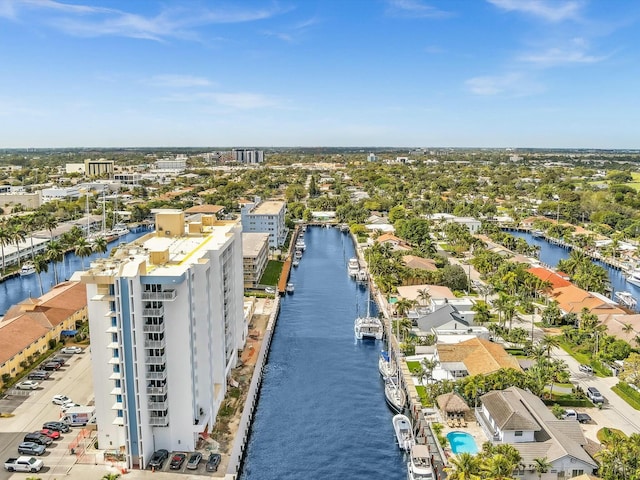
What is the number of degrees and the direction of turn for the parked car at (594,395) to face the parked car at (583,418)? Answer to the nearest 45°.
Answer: approximately 45° to its right

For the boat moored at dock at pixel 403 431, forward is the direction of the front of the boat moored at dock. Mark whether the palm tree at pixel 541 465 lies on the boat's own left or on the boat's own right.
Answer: on the boat's own right

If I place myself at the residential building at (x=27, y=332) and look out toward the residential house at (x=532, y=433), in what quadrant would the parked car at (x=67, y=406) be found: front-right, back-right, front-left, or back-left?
front-right

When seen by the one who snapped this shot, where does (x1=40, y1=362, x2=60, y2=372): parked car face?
facing to the left of the viewer

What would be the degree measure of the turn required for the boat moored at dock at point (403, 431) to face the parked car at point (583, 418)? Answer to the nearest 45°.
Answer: approximately 90° to its right

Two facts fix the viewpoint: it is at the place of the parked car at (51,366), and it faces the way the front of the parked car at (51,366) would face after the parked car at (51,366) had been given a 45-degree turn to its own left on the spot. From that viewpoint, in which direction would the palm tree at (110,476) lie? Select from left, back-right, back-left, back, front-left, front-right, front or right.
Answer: front-left

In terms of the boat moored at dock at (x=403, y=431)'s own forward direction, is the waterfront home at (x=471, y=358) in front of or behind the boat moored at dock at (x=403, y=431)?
in front

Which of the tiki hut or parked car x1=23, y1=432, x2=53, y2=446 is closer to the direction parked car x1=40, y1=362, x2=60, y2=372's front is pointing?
the parked car

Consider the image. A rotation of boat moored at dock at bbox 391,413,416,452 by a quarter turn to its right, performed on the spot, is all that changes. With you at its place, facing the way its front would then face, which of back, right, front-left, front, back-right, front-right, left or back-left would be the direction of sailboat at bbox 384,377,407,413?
left

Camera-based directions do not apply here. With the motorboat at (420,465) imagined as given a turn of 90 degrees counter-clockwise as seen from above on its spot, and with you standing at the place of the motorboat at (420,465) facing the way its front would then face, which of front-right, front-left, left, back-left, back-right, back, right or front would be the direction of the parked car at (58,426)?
front

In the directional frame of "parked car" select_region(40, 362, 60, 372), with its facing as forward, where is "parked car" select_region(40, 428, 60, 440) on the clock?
"parked car" select_region(40, 428, 60, 440) is roughly at 9 o'clock from "parked car" select_region(40, 362, 60, 372).

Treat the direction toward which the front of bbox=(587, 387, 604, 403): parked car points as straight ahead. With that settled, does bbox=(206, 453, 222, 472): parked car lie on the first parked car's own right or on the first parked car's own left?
on the first parked car's own right

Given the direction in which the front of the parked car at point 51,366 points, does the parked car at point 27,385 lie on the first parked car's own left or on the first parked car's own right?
on the first parked car's own left

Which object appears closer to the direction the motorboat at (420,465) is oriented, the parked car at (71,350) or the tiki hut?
the tiki hut

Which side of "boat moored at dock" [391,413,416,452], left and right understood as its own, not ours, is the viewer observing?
back

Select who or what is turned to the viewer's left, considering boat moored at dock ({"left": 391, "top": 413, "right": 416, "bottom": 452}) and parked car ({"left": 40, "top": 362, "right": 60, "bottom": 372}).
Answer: the parked car

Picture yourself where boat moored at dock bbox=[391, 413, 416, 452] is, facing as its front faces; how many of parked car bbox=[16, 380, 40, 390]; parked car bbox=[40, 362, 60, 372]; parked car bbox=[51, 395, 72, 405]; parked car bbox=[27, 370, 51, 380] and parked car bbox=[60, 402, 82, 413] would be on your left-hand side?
5
